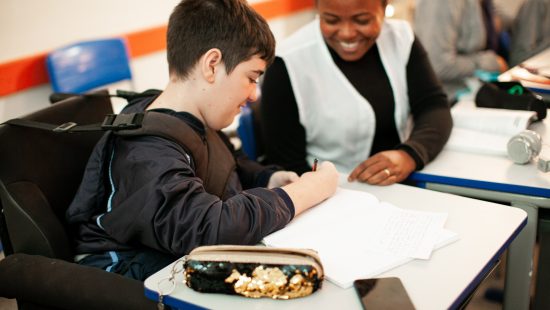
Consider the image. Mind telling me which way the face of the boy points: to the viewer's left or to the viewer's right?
to the viewer's right

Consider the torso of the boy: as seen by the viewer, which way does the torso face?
to the viewer's right

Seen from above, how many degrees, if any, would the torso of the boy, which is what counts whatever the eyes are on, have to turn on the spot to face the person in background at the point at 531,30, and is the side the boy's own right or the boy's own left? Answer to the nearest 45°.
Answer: approximately 45° to the boy's own left

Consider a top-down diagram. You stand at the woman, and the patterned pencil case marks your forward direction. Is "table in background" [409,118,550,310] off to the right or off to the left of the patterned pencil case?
left
